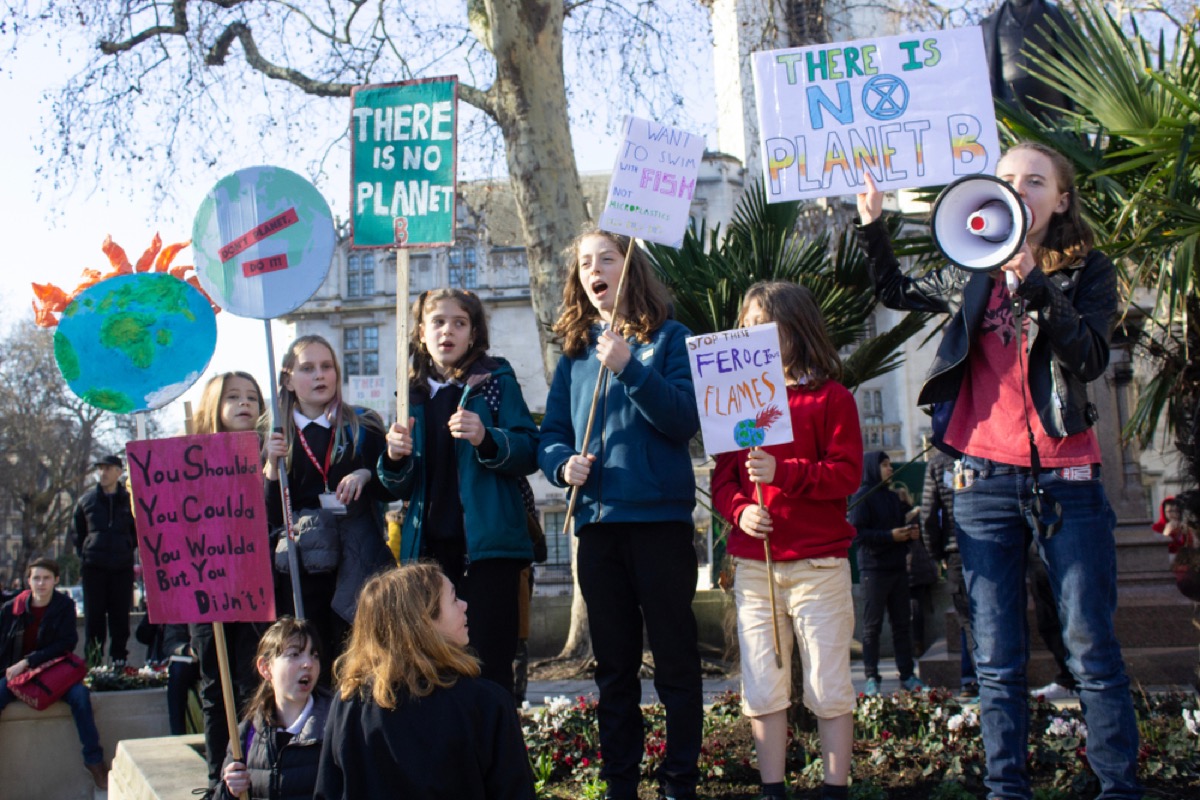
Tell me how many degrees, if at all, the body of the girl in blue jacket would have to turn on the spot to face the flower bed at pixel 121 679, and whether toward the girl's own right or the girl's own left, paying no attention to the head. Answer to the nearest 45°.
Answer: approximately 90° to the girl's own right

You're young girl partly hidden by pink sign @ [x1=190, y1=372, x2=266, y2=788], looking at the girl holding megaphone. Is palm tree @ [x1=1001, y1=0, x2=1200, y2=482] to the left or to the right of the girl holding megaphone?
left

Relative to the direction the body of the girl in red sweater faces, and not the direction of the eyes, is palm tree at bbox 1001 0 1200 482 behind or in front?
behind

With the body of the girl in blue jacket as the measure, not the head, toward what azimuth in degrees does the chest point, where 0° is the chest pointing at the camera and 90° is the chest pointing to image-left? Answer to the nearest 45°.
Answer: approximately 45°

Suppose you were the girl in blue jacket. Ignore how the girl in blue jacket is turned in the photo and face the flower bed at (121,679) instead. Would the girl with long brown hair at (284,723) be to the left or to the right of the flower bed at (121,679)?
left

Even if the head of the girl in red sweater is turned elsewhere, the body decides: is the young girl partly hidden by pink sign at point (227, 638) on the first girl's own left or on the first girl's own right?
on the first girl's own right
